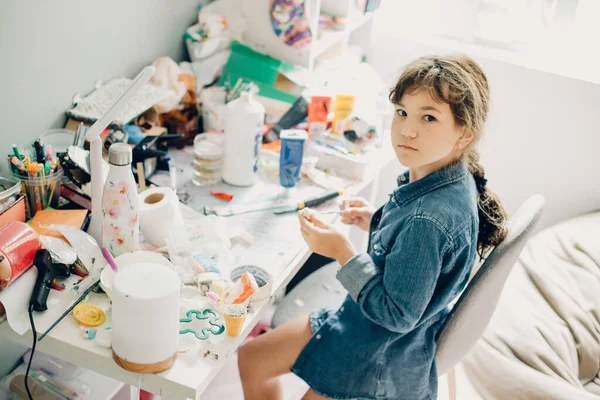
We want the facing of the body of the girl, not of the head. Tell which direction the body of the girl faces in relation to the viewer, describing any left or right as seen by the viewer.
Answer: facing to the left of the viewer

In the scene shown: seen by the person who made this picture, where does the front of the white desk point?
facing the viewer and to the right of the viewer

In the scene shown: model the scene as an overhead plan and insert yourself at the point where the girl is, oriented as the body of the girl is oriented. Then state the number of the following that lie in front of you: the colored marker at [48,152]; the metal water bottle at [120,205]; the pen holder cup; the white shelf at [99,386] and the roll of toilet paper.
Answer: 5

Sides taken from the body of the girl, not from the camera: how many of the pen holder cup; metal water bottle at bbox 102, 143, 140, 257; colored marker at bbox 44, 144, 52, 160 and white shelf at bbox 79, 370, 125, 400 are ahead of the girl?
4

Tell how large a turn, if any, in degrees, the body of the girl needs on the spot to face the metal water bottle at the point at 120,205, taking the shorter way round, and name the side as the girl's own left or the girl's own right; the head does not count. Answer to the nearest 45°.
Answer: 0° — they already face it

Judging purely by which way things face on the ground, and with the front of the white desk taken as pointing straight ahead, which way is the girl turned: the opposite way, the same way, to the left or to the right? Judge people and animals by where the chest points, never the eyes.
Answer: the opposite way

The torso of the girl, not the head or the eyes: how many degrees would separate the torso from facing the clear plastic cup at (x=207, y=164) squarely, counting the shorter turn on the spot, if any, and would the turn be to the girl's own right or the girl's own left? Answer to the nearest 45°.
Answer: approximately 45° to the girl's own right

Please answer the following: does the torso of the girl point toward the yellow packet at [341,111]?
no

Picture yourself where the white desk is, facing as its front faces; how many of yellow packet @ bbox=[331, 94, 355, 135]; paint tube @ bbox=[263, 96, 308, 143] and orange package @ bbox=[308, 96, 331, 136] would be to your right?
0

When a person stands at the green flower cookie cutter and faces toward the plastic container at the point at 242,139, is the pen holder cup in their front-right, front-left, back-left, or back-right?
front-left

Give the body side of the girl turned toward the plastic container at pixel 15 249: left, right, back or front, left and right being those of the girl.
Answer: front

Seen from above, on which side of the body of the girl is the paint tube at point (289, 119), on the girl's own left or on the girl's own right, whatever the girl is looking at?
on the girl's own right

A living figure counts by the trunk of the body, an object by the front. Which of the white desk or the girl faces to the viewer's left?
the girl
